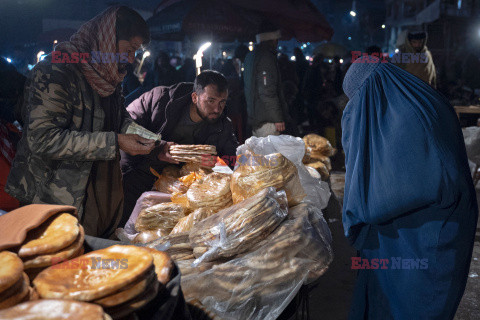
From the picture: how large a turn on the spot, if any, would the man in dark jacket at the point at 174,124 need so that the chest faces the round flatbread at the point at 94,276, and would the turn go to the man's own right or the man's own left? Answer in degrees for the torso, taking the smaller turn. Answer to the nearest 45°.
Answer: approximately 45° to the man's own right

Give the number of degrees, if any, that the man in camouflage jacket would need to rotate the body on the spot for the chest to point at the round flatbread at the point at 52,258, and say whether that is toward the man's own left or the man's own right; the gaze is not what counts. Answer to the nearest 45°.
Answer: approximately 90° to the man's own right

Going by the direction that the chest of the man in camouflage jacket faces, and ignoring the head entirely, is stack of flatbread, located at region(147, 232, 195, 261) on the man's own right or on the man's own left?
on the man's own right

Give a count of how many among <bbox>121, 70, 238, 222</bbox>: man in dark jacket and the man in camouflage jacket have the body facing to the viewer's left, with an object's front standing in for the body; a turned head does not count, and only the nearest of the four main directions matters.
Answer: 0

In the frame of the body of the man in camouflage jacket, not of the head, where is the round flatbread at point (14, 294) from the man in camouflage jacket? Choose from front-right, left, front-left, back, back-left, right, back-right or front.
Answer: right

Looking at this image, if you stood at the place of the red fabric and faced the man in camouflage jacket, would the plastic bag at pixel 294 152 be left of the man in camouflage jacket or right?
left

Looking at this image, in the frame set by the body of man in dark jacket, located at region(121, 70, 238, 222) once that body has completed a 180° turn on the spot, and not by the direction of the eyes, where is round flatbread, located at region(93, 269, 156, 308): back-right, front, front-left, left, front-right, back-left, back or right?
back-left

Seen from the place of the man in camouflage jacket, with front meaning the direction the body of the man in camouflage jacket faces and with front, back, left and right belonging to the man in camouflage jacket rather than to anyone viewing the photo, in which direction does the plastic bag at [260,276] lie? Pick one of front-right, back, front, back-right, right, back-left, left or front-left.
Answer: front-right

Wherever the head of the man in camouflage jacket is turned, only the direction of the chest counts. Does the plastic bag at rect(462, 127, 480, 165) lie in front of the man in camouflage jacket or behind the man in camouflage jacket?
in front

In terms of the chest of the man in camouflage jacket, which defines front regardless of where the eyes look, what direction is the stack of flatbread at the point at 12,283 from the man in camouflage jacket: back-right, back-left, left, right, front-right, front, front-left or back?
right

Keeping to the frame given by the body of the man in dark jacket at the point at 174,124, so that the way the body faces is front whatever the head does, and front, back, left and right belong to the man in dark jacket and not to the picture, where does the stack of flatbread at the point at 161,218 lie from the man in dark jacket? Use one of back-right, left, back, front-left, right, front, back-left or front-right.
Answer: front-right

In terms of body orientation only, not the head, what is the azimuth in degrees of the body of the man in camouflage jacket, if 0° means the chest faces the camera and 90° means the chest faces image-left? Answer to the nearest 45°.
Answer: approximately 270°

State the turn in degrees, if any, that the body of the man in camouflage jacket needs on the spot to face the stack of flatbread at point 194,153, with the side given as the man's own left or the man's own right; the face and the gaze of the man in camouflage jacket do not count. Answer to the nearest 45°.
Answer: approximately 45° to the man's own left
